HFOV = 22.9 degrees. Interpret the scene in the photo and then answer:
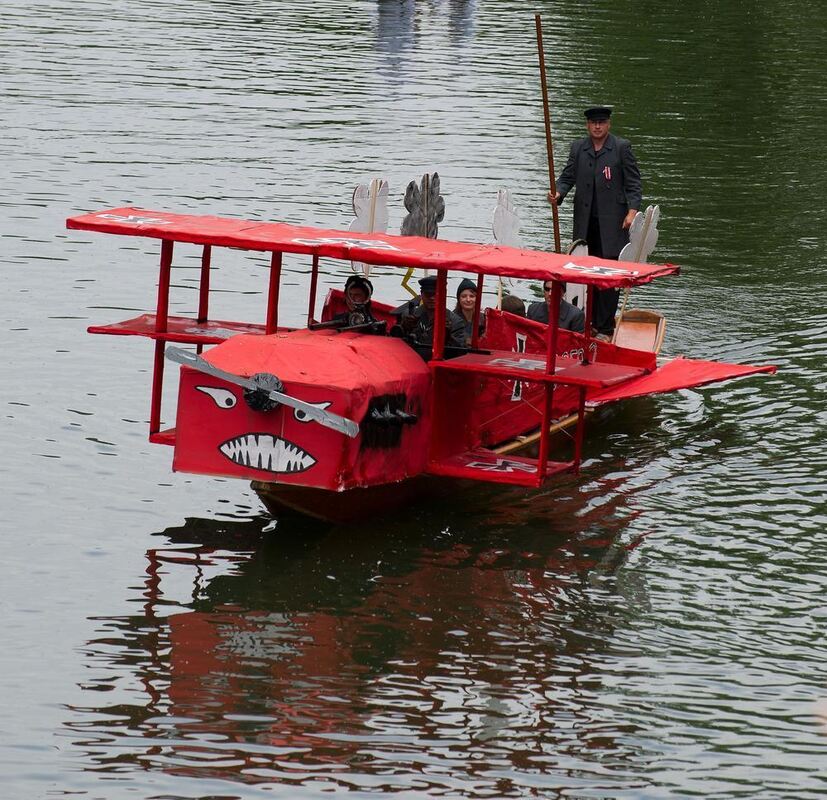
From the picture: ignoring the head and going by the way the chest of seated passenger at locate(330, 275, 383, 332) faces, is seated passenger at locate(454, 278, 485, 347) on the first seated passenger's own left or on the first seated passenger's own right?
on the first seated passenger's own left

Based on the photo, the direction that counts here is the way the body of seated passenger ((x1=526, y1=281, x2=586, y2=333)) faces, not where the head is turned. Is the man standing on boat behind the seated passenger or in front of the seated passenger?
behind

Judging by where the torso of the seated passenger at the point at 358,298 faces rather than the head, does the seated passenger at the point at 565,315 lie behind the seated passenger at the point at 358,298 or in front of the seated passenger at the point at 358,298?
behind

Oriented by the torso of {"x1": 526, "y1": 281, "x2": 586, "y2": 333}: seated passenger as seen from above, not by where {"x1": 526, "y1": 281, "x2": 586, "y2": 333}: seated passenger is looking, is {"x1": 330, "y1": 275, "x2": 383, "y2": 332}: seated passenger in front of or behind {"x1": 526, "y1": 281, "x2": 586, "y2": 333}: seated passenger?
in front

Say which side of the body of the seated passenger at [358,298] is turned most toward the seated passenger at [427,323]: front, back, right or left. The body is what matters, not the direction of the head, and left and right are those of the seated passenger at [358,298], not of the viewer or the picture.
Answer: left

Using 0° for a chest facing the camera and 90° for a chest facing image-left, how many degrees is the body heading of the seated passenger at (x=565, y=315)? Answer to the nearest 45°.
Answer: approximately 45°

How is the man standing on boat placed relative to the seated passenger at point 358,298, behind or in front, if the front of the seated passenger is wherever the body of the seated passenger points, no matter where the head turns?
behind

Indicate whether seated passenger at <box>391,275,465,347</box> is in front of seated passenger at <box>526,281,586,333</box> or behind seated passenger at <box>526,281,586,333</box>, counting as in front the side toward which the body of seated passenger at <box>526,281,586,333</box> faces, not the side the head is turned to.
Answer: in front

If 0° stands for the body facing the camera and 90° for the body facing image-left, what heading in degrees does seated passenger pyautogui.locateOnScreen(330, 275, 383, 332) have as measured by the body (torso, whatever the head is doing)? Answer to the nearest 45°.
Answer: approximately 0°

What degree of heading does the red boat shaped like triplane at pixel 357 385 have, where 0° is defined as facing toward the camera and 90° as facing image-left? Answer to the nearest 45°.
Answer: approximately 45°
